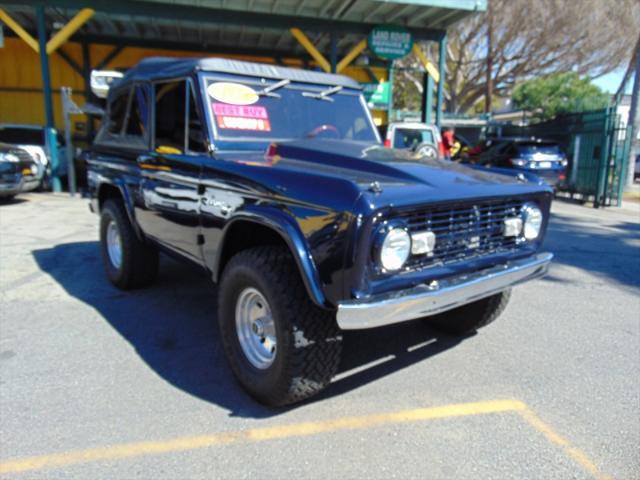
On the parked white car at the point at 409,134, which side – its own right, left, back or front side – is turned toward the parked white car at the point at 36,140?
left

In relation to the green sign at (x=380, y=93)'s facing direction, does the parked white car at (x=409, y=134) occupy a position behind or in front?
in front

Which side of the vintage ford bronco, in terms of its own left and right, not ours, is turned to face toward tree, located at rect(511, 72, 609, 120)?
left

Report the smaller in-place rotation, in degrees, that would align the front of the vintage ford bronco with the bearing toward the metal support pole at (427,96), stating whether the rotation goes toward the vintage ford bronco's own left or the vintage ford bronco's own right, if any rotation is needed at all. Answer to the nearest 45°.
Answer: approximately 135° to the vintage ford bronco's own left

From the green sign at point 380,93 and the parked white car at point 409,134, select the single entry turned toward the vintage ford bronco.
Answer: the green sign

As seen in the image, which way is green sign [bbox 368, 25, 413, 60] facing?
toward the camera

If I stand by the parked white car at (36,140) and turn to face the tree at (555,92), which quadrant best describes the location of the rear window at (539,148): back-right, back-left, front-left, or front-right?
front-right

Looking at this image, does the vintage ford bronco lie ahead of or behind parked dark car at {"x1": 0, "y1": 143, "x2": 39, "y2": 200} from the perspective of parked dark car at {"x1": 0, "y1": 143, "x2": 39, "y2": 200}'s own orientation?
ahead

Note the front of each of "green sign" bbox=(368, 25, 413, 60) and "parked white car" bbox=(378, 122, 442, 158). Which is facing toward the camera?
the green sign

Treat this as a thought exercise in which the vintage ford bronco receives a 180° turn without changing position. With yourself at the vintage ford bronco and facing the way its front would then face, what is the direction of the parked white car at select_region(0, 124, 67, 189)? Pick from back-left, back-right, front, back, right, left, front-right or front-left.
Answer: front
